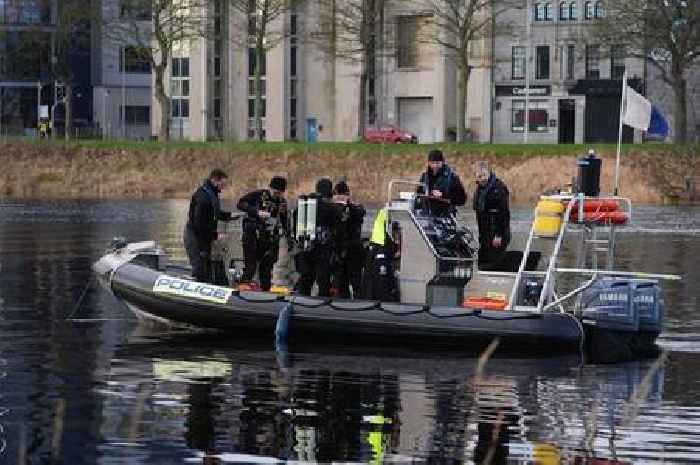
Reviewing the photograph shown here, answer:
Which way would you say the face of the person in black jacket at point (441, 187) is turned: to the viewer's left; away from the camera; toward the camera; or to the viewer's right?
toward the camera

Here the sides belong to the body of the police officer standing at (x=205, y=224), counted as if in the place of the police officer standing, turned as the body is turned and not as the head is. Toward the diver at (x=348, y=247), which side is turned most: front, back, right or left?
front

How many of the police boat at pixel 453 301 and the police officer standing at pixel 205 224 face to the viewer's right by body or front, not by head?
1

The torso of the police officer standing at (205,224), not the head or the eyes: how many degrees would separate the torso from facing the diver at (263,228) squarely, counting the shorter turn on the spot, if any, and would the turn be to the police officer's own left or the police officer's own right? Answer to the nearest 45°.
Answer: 0° — they already face them

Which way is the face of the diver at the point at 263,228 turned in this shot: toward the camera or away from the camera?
toward the camera

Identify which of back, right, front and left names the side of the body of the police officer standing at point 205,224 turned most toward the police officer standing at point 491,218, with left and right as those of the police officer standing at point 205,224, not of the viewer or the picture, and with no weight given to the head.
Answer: front

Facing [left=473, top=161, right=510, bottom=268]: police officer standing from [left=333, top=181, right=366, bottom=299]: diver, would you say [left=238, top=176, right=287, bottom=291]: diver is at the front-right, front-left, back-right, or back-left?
back-left

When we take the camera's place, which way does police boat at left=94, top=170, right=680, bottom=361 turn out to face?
facing to the left of the viewer

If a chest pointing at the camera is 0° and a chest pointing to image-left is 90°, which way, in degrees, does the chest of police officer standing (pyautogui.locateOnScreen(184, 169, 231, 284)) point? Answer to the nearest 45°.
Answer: approximately 270°

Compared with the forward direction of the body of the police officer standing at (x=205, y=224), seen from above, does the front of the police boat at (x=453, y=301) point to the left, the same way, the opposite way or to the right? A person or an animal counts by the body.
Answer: the opposite way
